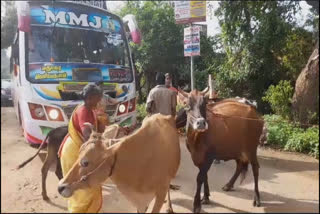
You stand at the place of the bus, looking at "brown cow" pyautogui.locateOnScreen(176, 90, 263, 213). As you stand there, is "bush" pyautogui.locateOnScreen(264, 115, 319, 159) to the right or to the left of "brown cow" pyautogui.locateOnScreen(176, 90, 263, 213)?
left

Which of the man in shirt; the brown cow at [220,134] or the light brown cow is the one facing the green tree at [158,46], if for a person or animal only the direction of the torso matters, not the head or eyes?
the man in shirt

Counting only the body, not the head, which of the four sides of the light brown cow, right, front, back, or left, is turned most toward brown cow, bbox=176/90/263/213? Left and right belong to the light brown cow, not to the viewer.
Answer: back

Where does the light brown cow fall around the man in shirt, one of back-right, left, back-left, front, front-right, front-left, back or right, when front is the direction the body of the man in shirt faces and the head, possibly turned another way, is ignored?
back

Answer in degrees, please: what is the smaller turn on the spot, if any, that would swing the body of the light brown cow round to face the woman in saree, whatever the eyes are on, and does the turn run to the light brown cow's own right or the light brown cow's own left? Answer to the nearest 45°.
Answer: approximately 90° to the light brown cow's own right

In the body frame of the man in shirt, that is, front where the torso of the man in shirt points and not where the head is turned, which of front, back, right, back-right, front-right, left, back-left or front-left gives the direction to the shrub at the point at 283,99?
front-right

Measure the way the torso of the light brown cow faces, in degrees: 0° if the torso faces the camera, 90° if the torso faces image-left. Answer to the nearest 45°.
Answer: approximately 45°

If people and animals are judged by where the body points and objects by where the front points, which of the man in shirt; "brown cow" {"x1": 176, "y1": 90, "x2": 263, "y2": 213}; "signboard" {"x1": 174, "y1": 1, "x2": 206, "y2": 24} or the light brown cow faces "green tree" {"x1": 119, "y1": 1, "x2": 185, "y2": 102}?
the man in shirt

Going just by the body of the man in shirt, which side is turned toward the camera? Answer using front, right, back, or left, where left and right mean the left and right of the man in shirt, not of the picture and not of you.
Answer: back
